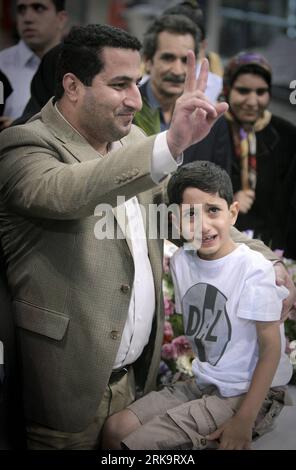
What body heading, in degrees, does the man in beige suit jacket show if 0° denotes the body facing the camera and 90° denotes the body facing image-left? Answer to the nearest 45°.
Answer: approximately 315°
